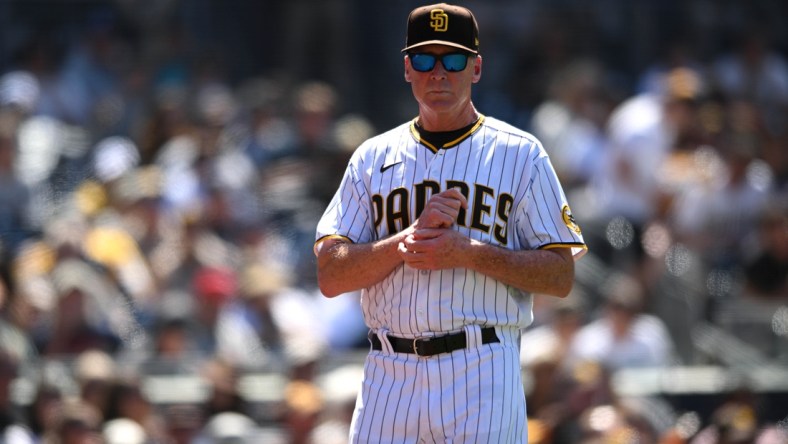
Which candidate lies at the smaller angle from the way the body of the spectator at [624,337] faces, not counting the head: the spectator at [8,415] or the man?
the man

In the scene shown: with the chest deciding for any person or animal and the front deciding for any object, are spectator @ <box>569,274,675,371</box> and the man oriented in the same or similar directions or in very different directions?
same or similar directions

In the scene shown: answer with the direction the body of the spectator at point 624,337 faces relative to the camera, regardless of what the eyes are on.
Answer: toward the camera

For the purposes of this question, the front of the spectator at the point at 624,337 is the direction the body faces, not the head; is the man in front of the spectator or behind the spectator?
in front

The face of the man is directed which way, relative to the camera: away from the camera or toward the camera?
toward the camera

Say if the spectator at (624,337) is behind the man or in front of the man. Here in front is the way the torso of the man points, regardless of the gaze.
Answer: behind

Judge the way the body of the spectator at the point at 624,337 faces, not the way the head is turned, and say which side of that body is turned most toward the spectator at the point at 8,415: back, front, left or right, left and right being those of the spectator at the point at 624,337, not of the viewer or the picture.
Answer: right
